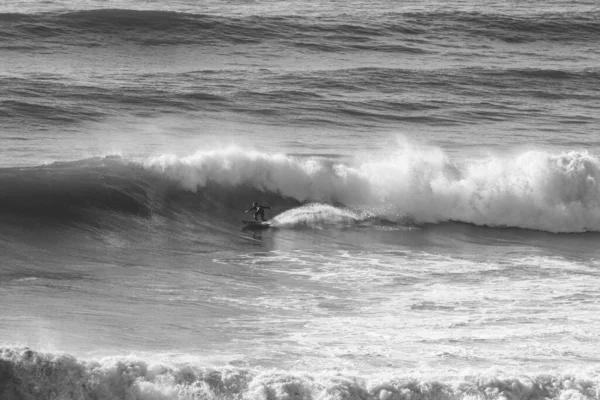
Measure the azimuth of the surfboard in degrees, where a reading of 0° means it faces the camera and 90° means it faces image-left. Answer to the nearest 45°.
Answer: approximately 90°

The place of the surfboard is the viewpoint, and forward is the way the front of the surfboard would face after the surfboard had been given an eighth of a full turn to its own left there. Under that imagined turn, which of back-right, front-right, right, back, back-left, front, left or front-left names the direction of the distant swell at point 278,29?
back-right

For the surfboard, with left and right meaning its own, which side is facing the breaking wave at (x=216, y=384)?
left
